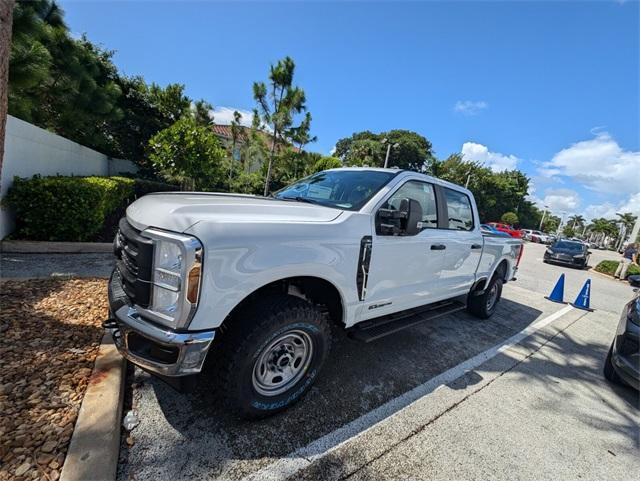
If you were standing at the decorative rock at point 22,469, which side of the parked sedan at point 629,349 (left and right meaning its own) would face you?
front

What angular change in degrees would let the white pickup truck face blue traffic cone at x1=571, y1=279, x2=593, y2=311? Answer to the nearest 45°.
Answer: approximately 180°

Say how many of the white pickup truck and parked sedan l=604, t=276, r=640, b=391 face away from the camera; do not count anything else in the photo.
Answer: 0

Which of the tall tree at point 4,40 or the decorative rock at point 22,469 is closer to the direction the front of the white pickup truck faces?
the decorative rock

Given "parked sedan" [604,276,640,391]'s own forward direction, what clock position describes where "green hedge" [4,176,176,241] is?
The green hedge is roughly at 2 o'clock from the parked sedan.

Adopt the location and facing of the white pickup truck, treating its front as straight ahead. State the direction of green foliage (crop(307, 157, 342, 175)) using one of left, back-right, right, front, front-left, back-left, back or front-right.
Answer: back-right

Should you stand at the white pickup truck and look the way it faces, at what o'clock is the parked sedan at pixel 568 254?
The parked sedan is roughly at 6 o'clock from the white pickup truck.

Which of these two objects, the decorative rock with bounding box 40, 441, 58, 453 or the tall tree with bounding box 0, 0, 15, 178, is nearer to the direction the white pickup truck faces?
the decorative rock

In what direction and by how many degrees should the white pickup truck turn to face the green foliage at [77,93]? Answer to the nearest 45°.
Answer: approximately 90° to its right

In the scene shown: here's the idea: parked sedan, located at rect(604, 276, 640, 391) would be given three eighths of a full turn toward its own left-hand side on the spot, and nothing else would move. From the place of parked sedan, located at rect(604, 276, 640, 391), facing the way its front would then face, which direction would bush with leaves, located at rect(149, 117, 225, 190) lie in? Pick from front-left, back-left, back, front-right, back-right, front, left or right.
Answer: back-left

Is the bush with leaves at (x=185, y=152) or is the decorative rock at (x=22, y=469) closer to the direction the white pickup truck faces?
the decorative rock
